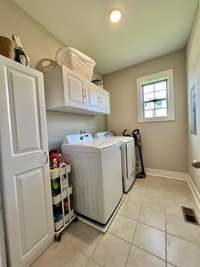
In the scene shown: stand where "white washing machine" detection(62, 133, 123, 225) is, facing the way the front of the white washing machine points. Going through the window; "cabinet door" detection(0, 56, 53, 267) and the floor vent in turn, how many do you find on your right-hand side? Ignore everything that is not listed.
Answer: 1

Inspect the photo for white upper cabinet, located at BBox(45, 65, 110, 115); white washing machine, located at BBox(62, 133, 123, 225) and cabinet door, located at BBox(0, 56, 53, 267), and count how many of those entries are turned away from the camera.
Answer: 0

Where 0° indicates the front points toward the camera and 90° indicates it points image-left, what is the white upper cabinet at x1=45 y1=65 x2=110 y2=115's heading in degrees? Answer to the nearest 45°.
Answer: approximately 315°

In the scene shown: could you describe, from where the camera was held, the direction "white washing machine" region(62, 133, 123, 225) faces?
facing the viewer and to the right of the viewer

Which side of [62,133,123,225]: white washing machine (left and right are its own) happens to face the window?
left

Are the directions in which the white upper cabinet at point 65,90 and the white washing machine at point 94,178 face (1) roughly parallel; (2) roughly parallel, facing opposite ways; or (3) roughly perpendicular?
roughly parallel
